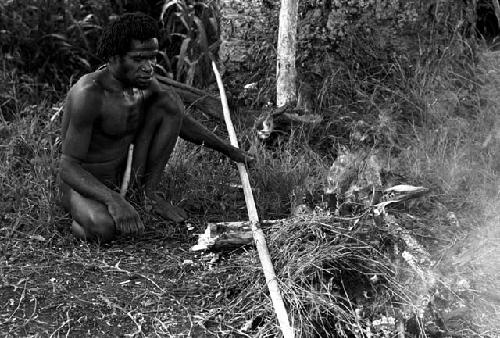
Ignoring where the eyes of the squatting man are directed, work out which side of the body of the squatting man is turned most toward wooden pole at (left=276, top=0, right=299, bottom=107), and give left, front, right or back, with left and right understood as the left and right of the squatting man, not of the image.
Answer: left

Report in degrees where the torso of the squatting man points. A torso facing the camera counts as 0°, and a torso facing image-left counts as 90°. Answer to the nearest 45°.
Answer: approximately 315°
